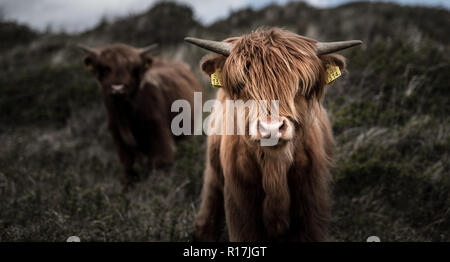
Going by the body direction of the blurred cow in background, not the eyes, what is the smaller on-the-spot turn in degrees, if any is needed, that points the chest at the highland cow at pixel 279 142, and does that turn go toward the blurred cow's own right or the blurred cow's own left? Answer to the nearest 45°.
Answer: approximately 45° to the blurred cow's own left

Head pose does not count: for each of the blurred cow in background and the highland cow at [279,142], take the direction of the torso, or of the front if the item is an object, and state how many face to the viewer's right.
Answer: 0

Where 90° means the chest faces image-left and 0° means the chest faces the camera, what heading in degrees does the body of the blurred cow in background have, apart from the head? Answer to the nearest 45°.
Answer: approximately 45°

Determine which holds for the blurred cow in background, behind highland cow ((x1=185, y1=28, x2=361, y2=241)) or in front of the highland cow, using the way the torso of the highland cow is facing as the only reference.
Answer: behind

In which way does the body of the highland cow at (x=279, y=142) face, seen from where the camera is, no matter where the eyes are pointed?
toward the camera
